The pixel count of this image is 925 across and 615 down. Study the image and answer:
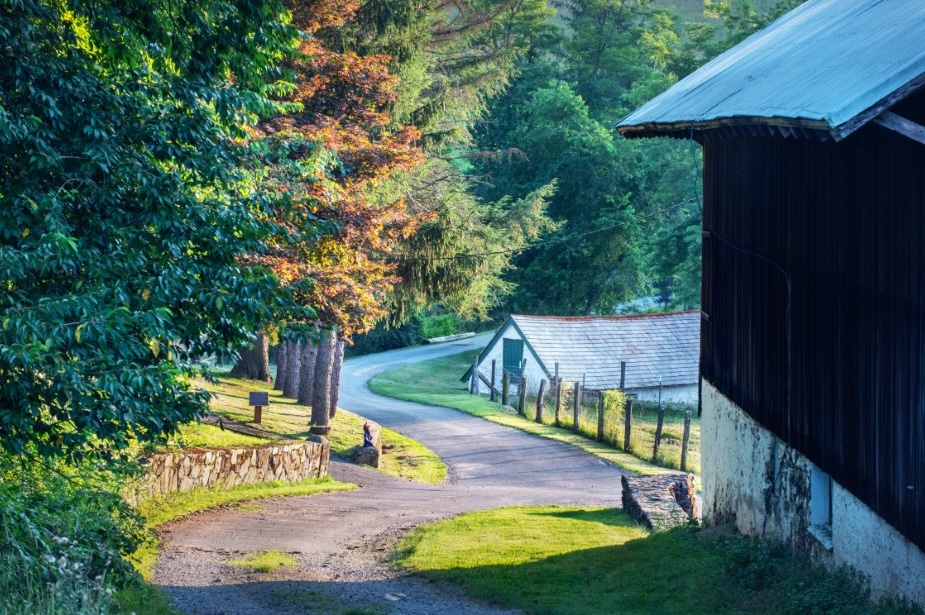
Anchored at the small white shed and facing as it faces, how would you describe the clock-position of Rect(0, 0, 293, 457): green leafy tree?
The green leafy tree is roughly at 11 o'clock from the small white shed.

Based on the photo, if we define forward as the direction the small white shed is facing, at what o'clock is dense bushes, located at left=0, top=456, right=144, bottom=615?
The dense bushes is roughly at 11 o'clock from the small white shed.

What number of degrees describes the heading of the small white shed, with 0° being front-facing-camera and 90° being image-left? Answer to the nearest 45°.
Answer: approximately 45°
